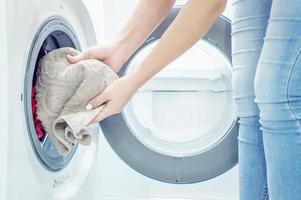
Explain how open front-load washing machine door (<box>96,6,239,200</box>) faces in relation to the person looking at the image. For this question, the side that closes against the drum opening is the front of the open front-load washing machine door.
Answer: facing the viewer
